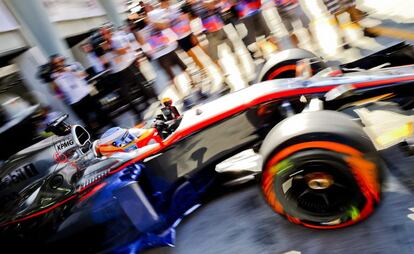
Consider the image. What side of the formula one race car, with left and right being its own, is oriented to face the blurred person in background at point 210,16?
left

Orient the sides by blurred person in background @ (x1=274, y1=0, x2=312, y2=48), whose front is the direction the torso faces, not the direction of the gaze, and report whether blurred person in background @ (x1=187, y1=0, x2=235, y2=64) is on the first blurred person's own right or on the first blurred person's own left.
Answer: on the first blurred person's own right

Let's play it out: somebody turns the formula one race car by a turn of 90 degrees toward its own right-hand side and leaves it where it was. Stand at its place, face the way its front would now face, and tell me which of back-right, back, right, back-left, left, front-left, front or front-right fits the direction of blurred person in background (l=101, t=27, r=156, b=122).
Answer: back

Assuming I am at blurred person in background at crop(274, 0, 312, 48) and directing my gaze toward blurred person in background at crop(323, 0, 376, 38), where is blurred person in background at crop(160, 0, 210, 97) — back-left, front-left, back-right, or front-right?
back-right

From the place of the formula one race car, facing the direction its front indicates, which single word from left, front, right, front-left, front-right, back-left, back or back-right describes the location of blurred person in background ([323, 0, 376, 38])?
front-left

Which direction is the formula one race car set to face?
to the viewer's right

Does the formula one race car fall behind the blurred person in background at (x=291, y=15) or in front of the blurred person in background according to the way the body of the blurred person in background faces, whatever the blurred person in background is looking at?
in front

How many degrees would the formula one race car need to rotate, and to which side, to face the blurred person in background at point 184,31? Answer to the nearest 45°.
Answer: approximately 90° to its left

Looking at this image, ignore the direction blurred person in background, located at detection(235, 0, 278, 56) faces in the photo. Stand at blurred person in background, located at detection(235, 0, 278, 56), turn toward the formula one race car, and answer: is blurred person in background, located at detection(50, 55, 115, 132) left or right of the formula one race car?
right

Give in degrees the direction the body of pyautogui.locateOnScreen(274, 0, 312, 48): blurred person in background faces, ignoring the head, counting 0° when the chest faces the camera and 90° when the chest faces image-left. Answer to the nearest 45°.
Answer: approximately 0°

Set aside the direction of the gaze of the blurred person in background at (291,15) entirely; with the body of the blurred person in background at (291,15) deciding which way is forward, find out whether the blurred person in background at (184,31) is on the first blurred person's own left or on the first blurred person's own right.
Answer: on the first blurred person's own right

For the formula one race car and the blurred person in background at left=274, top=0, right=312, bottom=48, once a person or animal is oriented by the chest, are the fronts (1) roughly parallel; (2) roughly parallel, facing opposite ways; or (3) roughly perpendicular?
roughly perpendicular

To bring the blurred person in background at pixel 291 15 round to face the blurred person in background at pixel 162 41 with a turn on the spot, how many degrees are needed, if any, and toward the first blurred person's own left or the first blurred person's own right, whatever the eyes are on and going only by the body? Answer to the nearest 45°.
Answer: approximately 90° to the first blurred person's own right
